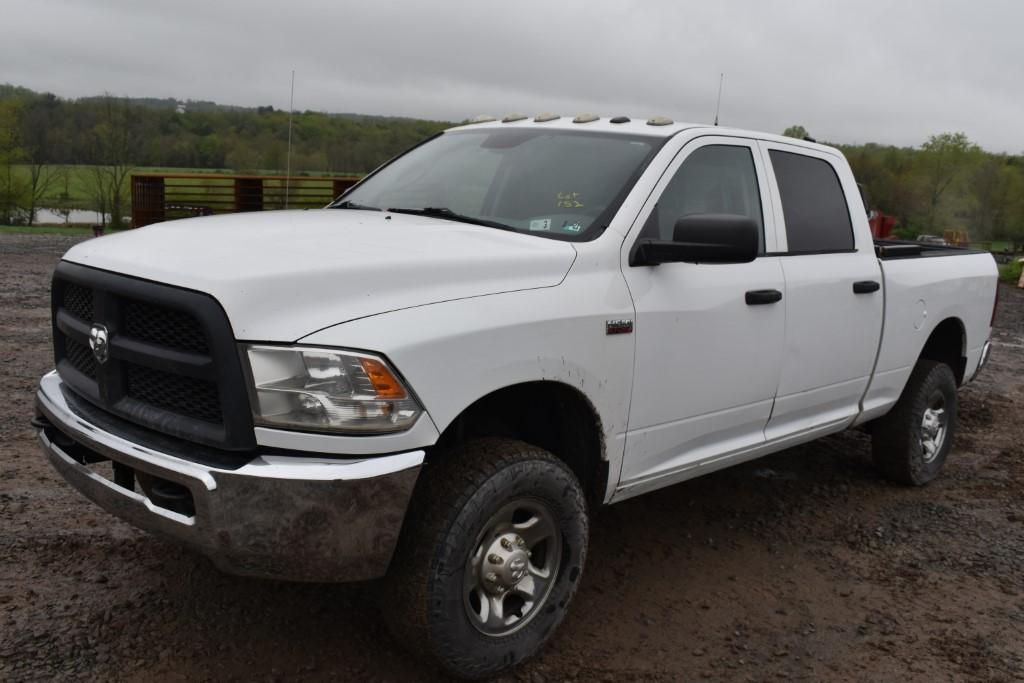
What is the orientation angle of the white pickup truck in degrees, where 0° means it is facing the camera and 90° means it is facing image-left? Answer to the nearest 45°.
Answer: approximately 45°
